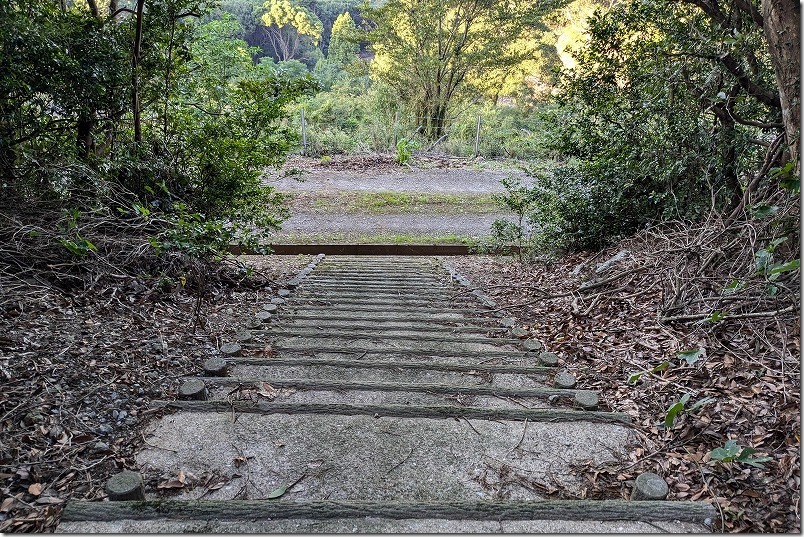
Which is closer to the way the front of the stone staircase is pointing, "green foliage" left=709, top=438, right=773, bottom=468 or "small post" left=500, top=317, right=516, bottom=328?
the small post

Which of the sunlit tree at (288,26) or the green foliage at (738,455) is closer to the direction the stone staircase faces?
the sunlit tree

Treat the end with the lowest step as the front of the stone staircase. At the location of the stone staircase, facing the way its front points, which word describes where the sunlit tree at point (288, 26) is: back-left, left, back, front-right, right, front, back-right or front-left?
front

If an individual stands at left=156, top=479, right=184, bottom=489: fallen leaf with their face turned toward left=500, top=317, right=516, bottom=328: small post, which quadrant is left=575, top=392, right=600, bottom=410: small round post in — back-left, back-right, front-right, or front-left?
front-right

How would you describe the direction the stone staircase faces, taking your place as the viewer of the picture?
facing away from the viewer

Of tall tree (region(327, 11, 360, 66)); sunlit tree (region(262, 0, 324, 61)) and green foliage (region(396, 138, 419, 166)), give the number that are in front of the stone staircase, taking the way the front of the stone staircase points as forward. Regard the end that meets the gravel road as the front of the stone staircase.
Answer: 3
